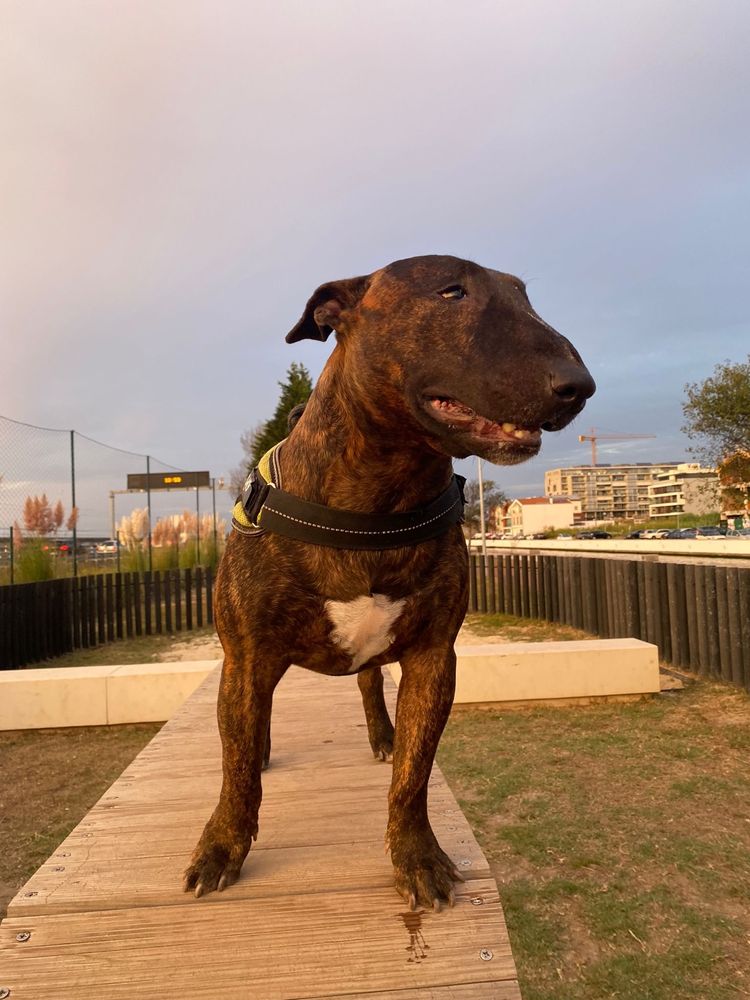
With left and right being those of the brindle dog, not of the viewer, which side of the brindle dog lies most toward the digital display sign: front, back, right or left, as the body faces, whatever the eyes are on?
back

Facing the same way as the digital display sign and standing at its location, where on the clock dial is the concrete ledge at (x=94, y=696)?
The concrete ledge is roughly at 12 o'clock from the digital display sign.

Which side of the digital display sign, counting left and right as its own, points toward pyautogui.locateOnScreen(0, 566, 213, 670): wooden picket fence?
front

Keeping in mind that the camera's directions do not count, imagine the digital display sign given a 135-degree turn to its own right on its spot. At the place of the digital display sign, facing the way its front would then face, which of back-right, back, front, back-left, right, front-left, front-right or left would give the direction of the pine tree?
right

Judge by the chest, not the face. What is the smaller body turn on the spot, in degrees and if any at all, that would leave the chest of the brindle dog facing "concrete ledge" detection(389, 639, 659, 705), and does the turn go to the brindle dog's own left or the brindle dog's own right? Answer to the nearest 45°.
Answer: approximately 180°

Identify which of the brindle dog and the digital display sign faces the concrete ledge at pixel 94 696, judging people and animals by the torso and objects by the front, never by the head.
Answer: the digital display sign

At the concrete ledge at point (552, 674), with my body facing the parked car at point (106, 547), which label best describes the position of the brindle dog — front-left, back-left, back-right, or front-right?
back-left

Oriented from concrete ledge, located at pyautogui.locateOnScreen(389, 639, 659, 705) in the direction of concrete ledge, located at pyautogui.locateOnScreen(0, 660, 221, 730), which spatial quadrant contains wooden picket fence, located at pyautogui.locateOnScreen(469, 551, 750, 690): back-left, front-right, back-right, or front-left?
back-right

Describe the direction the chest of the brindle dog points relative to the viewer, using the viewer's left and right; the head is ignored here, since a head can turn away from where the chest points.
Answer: facing the viewer

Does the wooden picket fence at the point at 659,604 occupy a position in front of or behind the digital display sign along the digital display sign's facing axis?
in front

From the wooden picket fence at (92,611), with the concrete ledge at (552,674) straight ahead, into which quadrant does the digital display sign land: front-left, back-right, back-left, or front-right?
back-left

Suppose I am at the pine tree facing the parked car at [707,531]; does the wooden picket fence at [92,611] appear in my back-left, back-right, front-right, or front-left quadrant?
back-right

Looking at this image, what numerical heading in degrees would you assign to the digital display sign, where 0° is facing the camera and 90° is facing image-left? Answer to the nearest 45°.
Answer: approximately 0°

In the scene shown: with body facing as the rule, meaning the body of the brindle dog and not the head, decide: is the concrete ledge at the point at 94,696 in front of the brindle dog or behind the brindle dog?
behind

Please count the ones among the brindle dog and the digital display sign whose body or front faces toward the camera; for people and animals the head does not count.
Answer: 2
